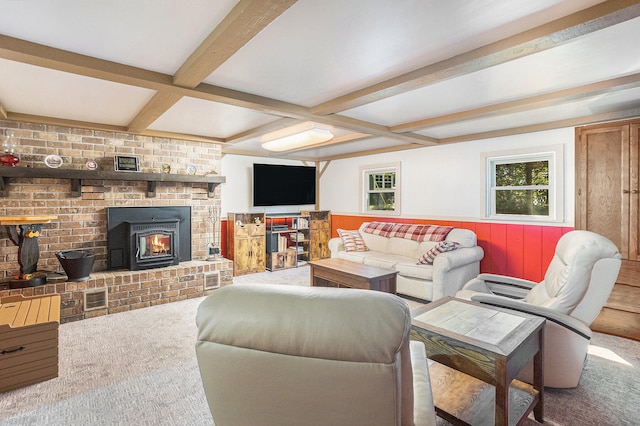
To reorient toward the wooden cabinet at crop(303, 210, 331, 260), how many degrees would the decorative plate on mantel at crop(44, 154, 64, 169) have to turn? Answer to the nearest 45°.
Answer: approximately 90° to its left

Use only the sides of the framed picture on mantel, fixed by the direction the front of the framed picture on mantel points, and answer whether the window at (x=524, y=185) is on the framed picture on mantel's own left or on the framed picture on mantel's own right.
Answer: on the framed picture on mantel's own left

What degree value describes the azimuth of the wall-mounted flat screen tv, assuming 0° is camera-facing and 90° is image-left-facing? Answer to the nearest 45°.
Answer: approximately 315°

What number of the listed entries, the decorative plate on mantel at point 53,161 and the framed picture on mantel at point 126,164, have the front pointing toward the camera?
2

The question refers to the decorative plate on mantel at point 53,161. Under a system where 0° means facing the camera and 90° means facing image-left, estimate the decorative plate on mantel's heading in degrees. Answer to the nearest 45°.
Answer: approximately 0°

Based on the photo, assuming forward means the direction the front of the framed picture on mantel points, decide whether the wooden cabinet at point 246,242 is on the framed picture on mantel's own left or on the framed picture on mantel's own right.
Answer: on the framed picture on mantel's own left
